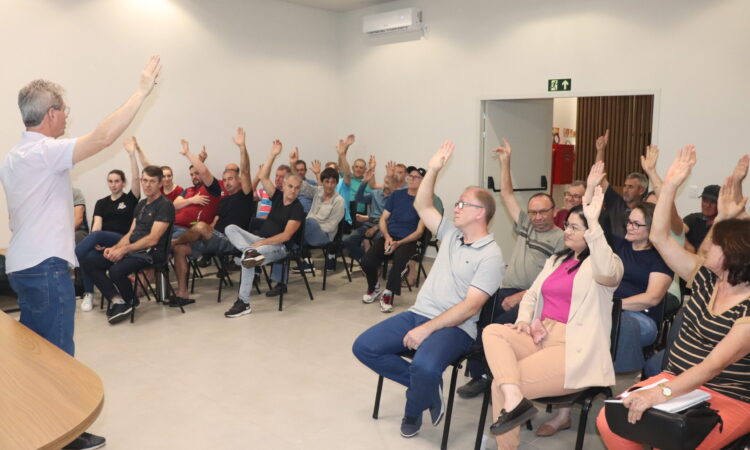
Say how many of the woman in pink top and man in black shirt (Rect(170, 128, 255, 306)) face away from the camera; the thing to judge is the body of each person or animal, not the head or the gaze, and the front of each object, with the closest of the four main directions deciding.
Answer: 0

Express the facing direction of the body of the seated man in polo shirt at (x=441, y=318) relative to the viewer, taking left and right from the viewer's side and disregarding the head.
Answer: facing the viewer and to the left of the viewer

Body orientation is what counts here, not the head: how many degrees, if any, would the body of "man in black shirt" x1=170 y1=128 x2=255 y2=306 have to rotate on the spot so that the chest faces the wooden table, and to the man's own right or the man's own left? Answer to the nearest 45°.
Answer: approximately 45° to the man's own left

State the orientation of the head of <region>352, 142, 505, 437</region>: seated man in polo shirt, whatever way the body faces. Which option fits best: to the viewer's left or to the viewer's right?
to the viewer's left

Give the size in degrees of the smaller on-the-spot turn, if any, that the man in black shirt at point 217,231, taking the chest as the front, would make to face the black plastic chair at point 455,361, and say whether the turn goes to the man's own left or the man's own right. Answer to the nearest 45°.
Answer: approximately 45° to the man's own left

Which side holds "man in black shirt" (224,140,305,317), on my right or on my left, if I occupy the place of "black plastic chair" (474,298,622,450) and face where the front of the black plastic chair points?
on my right

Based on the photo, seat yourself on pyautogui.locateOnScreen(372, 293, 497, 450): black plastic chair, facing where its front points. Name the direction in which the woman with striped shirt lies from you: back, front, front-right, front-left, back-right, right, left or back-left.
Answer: left

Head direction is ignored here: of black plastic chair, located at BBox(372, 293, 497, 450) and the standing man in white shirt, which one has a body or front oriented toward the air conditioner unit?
the standing man in white shirt

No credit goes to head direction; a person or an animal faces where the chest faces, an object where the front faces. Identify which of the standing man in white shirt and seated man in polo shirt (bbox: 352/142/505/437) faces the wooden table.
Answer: the seated man in polo shirt

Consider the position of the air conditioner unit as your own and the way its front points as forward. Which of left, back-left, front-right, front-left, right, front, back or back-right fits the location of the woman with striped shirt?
front-left

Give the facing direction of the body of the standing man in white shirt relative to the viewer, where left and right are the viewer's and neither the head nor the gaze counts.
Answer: facing away from the viewer and to the right of the viewer

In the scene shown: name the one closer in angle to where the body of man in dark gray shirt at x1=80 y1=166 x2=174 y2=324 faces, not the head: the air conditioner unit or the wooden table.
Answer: the wooden table

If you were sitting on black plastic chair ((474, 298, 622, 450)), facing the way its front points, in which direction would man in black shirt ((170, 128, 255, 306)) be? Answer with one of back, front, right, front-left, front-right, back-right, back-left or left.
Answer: right

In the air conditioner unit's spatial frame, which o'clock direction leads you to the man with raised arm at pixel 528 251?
The man with raised arm is roughly at 10 o'clock from the air conditioner unit.

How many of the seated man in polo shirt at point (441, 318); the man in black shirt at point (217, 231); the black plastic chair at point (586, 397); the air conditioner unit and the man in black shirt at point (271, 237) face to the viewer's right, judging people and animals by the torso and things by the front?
0
